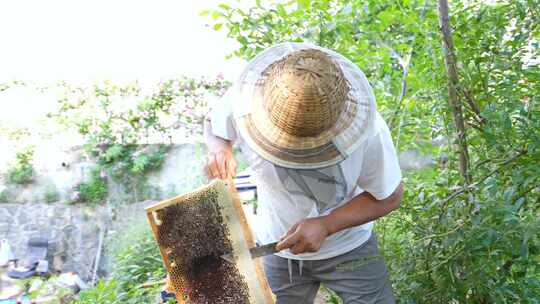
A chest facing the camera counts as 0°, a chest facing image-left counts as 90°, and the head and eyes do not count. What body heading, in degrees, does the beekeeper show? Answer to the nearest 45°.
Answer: approximately 45°

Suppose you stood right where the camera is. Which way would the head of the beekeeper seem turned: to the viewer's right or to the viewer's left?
to the viewer's left

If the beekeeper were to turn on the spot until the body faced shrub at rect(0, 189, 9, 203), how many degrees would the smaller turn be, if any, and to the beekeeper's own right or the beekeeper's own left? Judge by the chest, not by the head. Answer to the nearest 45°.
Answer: approximately 90° to the beekeeper's own right

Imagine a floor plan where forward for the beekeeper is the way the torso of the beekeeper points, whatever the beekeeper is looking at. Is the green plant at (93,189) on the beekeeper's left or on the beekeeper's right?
on the beekeeper's right

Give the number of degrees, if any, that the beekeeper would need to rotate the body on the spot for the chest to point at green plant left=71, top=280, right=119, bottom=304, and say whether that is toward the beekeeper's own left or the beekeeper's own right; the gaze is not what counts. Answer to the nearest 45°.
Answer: approximately 90° to the beekeeper's own right
